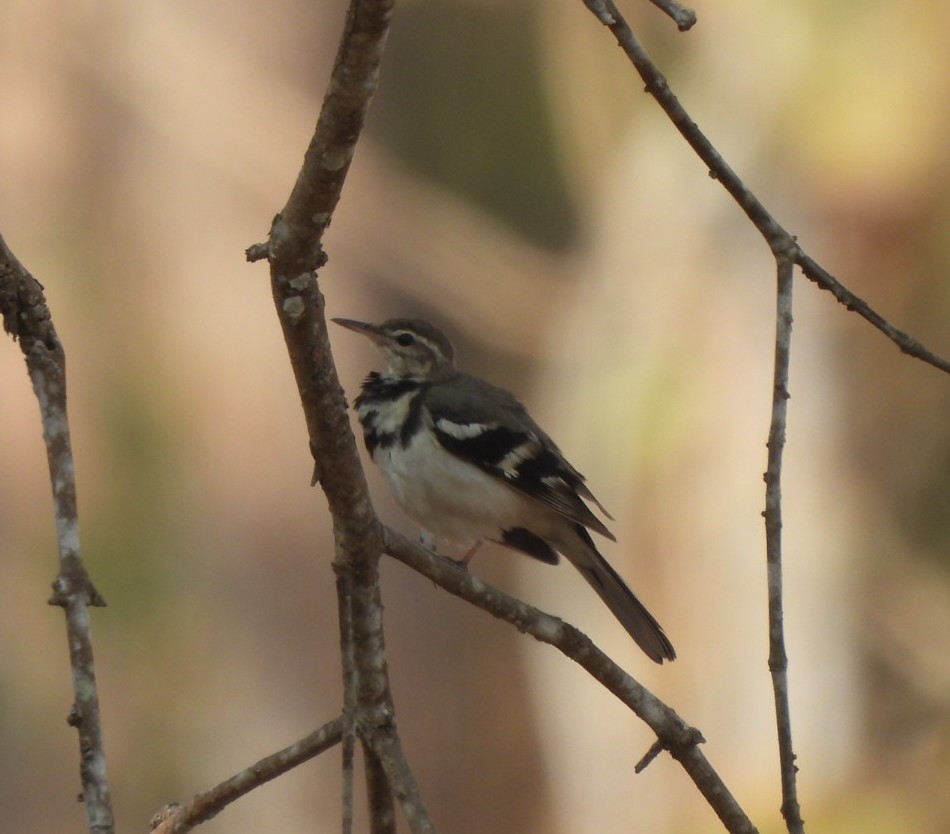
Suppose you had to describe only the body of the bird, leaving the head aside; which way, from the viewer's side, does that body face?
to the viewer's left

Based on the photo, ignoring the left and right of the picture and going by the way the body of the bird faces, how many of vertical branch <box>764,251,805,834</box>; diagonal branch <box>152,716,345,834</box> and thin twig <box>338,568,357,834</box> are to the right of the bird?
0

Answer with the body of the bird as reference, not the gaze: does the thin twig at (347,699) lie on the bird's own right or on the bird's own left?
on the bird's own right

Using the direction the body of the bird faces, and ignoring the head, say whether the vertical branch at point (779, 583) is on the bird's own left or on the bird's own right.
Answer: on the bird's own left
